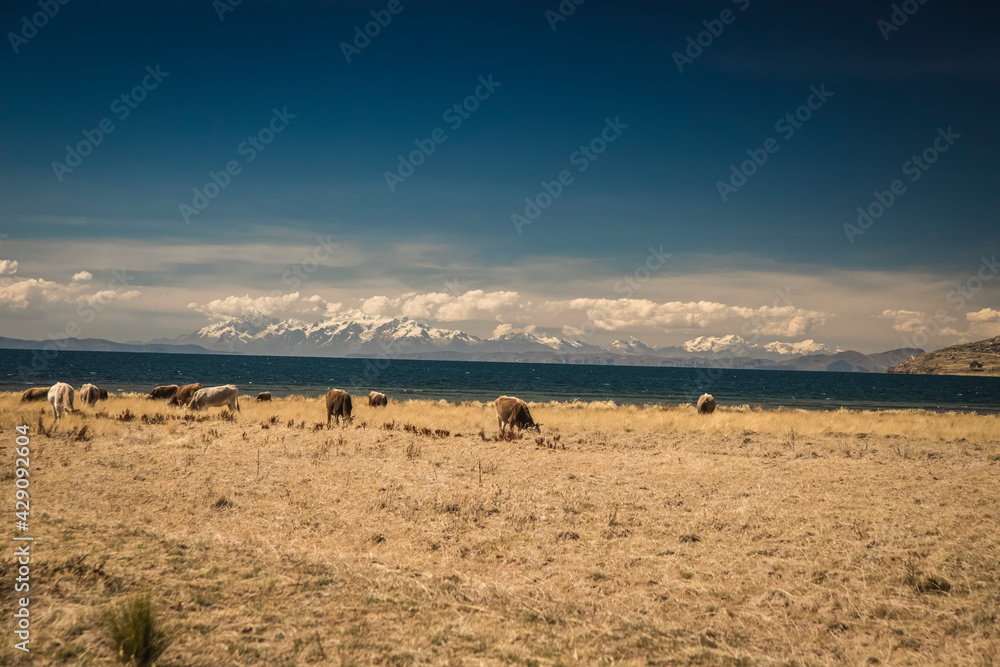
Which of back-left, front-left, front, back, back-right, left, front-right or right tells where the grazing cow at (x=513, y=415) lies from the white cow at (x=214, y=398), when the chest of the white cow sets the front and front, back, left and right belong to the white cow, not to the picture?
back-left

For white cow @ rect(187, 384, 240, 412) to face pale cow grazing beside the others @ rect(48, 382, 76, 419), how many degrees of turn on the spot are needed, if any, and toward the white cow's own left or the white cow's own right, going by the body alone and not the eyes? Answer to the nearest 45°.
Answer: approximately 45° to the white cow's own left

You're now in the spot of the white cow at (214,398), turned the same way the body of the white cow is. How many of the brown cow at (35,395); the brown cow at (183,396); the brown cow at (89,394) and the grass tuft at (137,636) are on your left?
1

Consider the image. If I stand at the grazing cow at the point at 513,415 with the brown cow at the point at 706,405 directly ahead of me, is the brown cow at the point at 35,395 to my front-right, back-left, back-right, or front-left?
back-left

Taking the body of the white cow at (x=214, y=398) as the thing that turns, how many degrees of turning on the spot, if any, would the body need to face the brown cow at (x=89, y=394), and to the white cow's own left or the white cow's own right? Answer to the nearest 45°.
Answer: approximately 45° to the white cow's own right

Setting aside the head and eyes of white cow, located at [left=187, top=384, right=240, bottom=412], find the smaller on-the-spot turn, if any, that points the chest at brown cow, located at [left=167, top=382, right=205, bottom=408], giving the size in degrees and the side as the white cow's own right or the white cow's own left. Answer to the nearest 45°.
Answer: approximately 45° to the white cow's own right

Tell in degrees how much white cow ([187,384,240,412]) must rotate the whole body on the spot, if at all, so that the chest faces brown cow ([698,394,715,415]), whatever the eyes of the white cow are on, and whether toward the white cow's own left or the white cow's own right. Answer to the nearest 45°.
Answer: approximately 180°

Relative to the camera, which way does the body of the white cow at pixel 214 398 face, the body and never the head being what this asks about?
to the viewer's left

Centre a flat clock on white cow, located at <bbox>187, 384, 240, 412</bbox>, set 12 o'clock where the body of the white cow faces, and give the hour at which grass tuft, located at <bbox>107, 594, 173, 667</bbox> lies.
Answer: The grass tuft is roughly at 9 o'clock from the white cow.

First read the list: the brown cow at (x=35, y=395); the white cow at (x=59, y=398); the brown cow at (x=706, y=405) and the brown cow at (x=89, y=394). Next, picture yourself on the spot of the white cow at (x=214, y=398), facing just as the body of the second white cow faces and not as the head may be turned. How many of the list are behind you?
1

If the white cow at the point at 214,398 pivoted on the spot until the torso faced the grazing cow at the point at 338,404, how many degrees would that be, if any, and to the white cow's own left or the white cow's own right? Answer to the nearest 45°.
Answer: approximately 135° to the white cow's own left

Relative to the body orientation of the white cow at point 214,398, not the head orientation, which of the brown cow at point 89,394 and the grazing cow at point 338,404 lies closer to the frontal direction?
the brown cow
